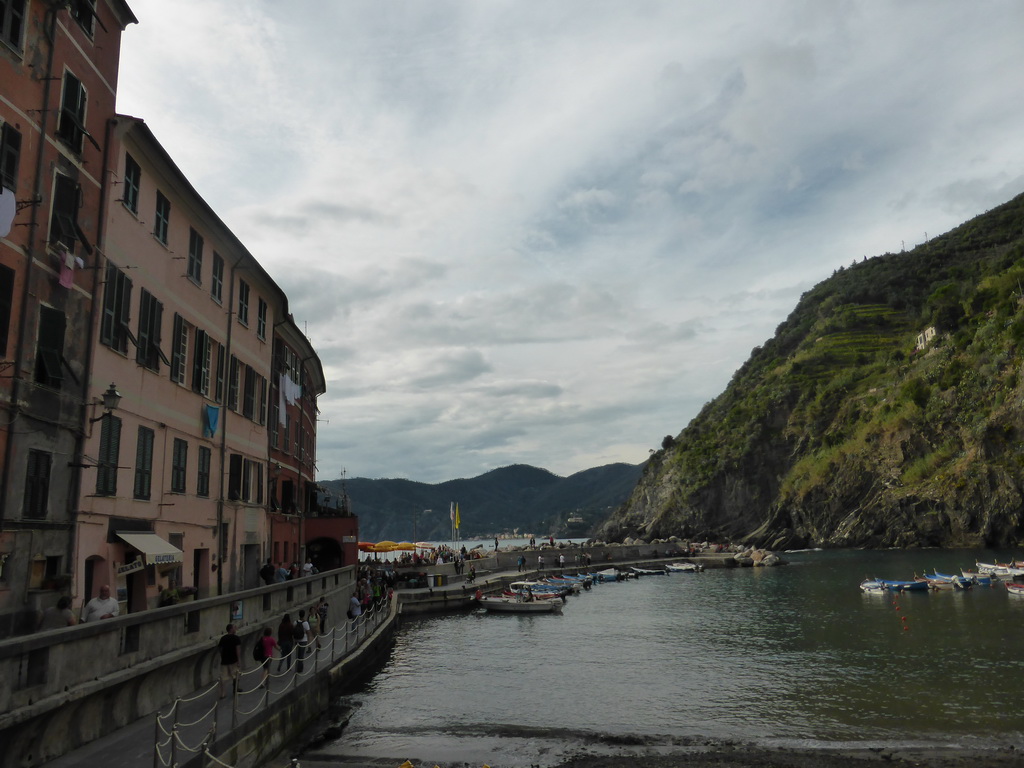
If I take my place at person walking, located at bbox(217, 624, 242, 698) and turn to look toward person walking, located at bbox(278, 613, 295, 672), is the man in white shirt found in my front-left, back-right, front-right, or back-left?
back-left

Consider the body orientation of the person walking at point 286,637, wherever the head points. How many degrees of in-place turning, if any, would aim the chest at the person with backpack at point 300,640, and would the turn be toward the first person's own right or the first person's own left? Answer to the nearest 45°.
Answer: approximately 45° to the first person's own right

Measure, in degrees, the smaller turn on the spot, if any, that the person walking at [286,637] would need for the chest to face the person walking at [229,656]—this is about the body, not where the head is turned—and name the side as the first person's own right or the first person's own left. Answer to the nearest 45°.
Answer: approximately 180°

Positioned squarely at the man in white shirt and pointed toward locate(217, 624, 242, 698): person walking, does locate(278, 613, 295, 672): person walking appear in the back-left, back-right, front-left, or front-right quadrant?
front-left

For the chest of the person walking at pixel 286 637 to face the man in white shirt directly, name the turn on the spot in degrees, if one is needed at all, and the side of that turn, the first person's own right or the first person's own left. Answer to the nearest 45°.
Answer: approximately 135° to the first person's own left

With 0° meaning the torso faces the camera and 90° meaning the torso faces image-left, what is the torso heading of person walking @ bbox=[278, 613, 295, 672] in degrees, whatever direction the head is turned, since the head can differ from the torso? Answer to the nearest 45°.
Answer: approximately 180°

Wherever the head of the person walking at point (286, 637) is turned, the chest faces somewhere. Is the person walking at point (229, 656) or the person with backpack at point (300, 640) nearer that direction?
the person with backpack
